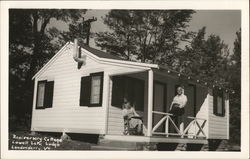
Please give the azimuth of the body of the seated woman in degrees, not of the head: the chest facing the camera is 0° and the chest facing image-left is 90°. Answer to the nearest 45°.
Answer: approximately 315°
